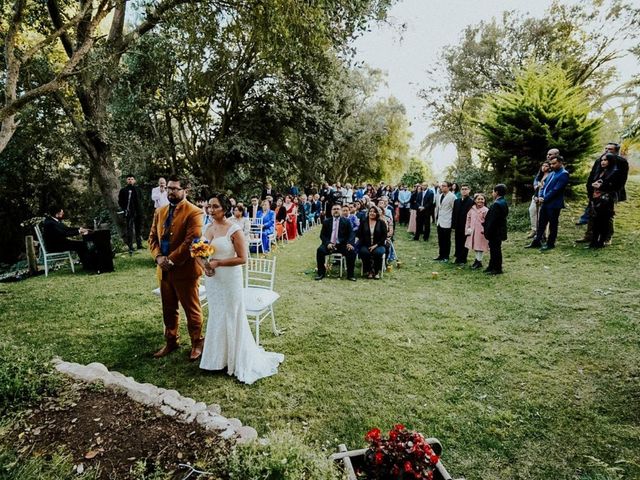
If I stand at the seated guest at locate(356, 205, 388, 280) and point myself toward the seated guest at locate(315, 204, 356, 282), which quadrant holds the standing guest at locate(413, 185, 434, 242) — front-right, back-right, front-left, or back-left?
back-right

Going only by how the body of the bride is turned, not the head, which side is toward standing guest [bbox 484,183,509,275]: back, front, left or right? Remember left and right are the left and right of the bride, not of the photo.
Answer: back

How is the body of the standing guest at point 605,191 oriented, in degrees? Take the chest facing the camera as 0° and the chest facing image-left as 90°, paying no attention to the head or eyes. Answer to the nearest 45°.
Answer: approximately 45°

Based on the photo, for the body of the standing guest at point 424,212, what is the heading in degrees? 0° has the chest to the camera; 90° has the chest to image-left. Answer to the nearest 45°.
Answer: approximately 45°

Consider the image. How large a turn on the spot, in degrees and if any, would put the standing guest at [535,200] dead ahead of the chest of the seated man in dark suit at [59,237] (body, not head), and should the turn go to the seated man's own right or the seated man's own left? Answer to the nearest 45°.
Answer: approximately 45° to the seated man's own right

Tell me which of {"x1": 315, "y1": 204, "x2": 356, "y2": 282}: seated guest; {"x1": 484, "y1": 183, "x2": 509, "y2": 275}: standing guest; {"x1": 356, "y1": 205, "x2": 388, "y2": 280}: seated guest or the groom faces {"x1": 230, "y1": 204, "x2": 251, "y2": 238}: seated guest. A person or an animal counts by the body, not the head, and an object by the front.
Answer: {"x1": 484, "y1": 183, "x2": 509, "y2": 275}: standing guest

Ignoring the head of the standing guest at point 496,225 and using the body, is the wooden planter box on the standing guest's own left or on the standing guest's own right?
on the standing guest's own left

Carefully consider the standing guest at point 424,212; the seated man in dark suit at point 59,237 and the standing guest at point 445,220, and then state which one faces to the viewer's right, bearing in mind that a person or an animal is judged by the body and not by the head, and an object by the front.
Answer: the seated man in dark suit

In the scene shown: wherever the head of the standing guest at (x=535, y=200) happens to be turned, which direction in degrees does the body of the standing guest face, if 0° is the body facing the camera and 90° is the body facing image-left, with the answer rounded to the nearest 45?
approximately 45°

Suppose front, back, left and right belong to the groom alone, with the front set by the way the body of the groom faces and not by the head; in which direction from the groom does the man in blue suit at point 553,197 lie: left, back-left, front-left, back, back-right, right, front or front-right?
back-left
